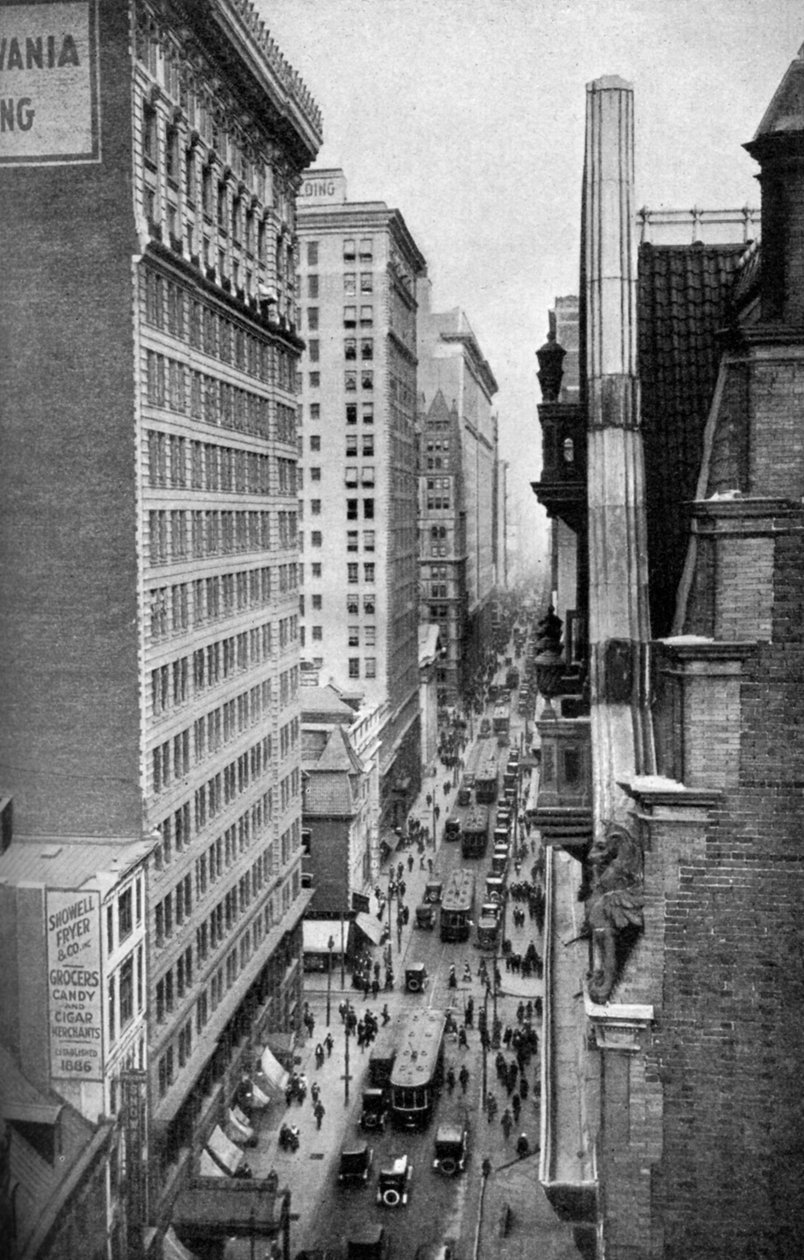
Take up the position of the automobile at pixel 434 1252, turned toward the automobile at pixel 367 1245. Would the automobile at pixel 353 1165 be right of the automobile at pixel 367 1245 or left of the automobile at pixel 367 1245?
right

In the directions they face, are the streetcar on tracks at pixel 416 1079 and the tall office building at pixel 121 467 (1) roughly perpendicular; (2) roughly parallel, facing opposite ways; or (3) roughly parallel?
roughly perpendicular

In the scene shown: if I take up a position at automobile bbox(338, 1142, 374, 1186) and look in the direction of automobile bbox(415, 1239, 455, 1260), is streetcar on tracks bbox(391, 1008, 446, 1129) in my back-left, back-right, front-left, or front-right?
back-left

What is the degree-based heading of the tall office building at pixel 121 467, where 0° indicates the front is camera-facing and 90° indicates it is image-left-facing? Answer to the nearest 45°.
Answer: approximately 270°
